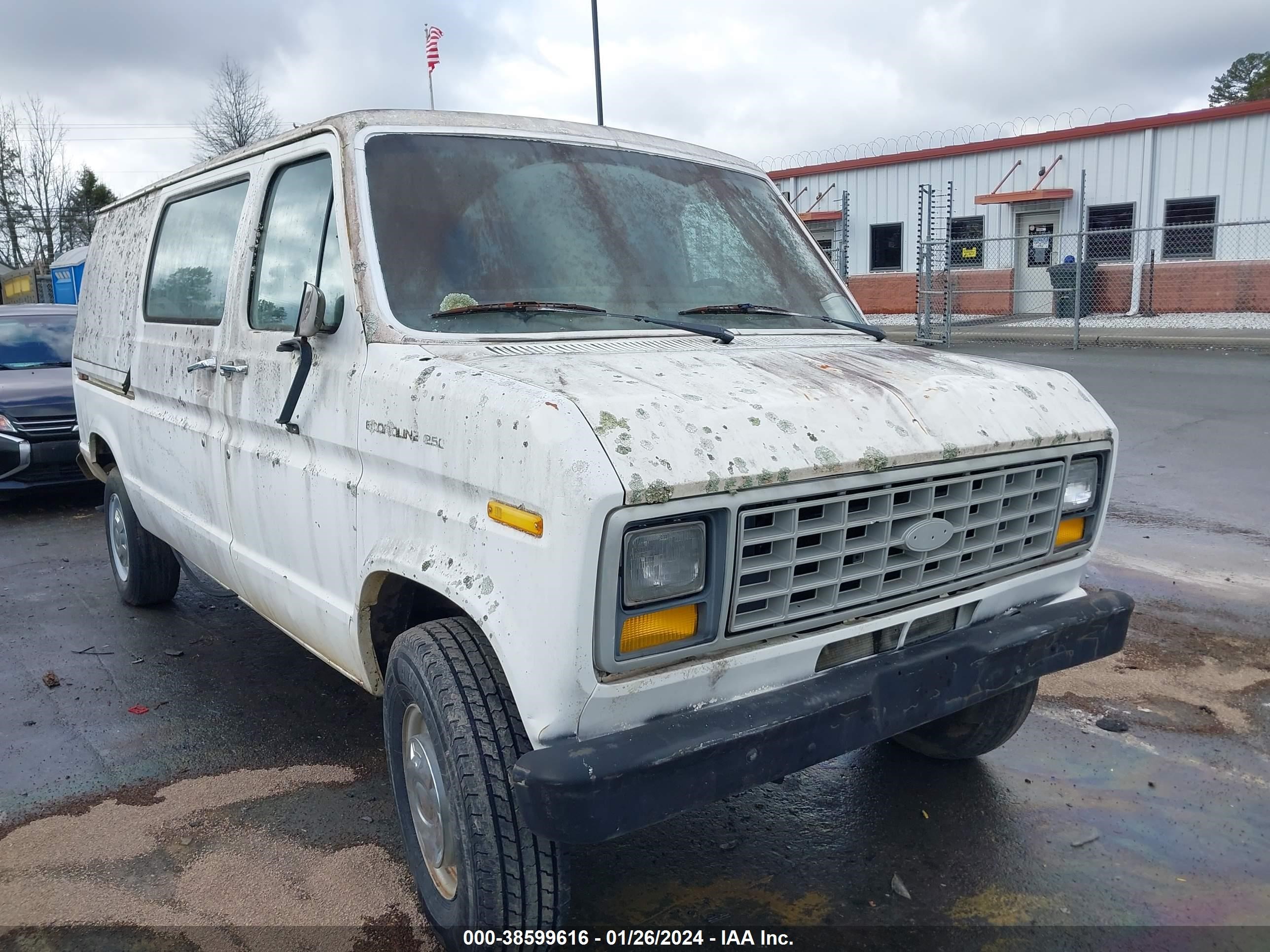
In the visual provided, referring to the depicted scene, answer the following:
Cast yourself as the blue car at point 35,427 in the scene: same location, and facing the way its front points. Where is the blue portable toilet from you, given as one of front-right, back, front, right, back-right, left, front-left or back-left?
back

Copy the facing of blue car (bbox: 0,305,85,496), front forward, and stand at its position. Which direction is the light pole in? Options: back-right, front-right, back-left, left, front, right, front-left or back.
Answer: back-left

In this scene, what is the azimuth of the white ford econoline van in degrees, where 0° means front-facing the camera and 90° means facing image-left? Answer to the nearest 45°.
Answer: approximately 315°

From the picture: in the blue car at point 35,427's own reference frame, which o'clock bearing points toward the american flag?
The american flag is roughly at 7 o'clock from the blue car.

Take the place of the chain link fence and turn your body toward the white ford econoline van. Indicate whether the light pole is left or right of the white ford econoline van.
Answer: right

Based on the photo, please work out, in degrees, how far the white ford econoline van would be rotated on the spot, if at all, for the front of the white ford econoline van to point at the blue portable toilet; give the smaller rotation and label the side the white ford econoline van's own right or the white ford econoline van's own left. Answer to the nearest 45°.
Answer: approximately 180°

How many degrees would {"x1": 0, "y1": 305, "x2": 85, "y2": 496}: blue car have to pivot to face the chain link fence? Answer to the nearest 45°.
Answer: approximately 90° to its left

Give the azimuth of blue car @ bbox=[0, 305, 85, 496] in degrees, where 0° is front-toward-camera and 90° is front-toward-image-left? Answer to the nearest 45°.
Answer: approximately 0°

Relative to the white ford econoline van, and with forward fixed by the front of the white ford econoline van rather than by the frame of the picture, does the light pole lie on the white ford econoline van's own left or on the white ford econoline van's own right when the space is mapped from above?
on the white ford econoline van's own left
